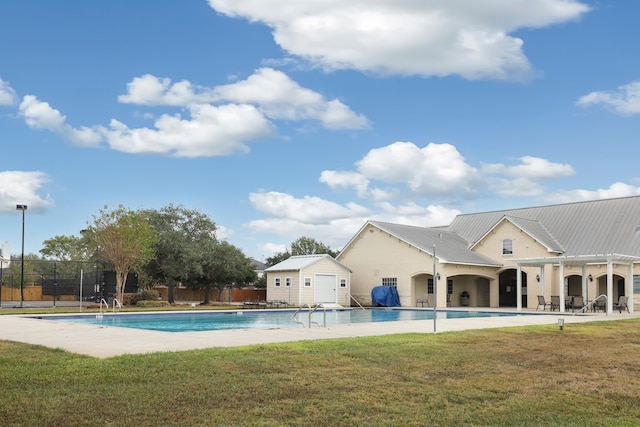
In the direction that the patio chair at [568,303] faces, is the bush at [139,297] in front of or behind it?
in front

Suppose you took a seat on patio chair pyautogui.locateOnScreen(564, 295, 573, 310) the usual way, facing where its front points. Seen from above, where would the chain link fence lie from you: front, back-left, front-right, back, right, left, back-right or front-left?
front-right

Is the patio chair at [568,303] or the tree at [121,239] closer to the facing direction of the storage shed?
the patio chair

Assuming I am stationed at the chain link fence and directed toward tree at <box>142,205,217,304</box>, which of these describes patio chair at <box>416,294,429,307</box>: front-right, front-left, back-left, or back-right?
front-right

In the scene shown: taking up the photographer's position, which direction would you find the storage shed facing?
facing the viewer and to the right of the viewer

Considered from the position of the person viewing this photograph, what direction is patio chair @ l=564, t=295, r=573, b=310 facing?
facing the viewer and to the left of the viewer

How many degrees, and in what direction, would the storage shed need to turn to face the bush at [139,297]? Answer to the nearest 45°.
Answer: approximately 135° to its right

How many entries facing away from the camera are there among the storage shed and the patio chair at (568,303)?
0
